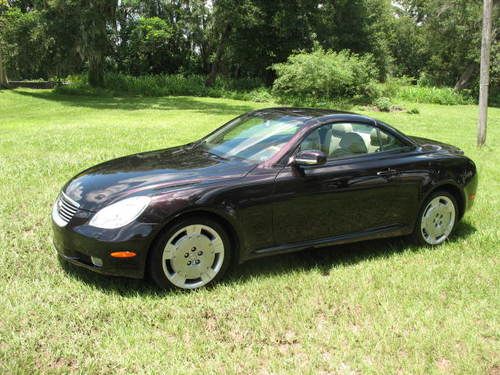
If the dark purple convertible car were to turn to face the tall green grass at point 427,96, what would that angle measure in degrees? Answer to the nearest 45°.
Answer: approximately 135° to its right

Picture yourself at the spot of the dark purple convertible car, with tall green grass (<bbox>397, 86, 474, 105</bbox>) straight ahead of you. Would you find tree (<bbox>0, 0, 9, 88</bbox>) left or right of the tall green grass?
left

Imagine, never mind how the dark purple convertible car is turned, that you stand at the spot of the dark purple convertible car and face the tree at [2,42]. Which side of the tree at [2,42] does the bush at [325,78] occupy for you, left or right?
right

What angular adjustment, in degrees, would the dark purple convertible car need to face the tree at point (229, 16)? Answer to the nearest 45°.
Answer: approximately 135° to its right

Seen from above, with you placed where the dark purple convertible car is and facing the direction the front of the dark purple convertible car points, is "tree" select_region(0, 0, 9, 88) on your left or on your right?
on your right

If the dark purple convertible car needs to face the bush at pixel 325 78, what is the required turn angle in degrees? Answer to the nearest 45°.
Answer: approximately 135° to its right

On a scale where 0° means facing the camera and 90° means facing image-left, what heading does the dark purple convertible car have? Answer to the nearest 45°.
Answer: approximately 45°

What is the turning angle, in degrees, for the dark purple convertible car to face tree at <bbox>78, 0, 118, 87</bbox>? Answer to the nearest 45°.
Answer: approximately 135° to its right
